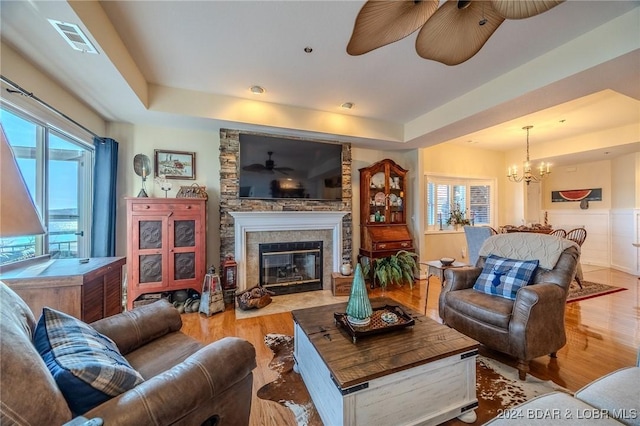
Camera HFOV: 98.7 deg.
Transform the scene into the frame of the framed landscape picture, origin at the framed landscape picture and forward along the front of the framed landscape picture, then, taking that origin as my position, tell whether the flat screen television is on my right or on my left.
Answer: on my left

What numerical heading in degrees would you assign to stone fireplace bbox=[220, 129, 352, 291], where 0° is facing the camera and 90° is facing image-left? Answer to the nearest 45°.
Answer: approximately 0°

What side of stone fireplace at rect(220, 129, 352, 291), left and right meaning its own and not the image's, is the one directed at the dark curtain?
right

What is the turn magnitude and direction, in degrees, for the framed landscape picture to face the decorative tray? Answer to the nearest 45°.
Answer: approximately 45° to its left

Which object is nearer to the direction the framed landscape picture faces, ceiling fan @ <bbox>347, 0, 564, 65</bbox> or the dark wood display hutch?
the ceiling fan

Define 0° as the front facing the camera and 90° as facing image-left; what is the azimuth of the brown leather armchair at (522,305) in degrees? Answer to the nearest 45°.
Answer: approximately 45°

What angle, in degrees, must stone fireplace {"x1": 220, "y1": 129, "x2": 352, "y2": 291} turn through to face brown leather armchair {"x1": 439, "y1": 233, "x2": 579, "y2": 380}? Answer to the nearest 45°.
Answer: approximately 45° to its left

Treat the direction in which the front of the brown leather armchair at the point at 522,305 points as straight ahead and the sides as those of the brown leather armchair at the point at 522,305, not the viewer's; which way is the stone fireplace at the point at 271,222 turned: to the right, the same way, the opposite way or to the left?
to the left

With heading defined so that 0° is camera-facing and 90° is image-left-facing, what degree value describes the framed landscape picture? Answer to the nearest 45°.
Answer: approximately 0°

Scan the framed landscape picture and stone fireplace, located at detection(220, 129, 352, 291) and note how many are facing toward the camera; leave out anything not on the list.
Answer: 2

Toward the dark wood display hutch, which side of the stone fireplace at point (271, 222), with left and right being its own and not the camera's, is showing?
left

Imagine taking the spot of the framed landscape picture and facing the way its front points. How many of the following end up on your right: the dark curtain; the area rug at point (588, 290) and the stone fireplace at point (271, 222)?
1
